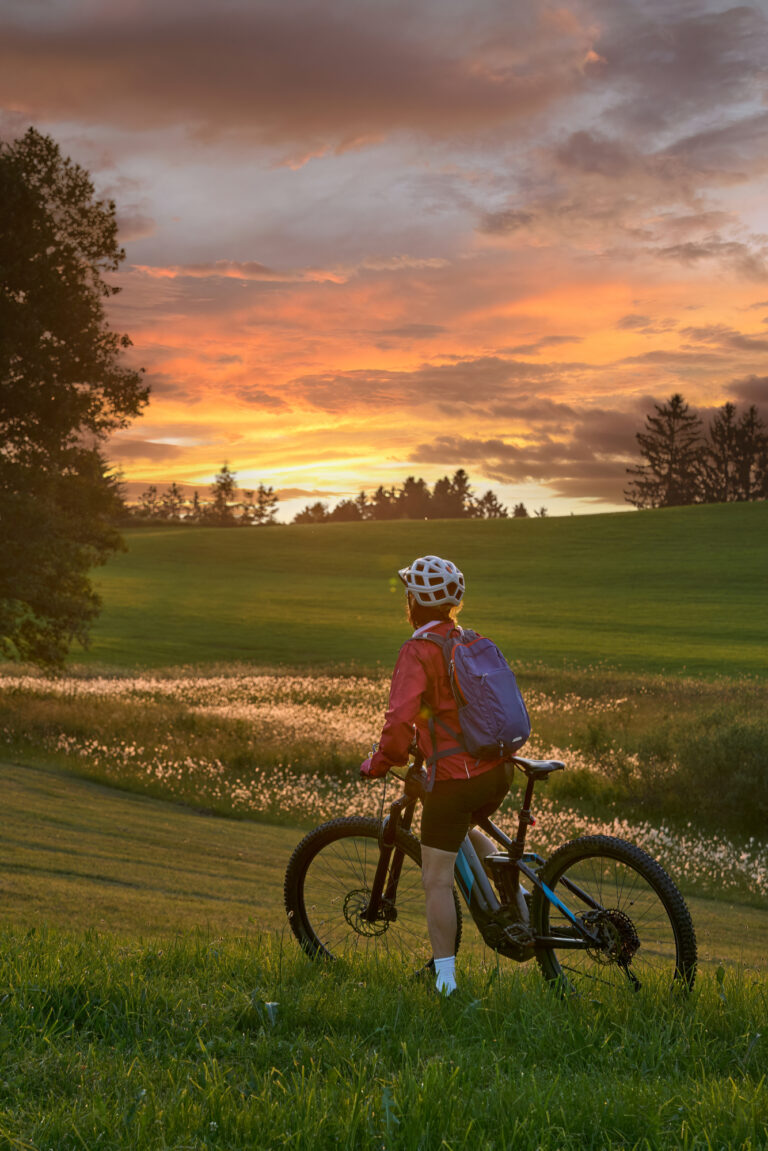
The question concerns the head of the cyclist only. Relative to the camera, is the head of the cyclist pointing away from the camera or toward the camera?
away from the camera

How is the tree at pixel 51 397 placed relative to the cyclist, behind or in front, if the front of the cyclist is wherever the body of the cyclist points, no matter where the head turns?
in front

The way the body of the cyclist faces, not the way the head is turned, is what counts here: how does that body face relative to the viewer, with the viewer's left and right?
facing away from the viewer and to the left of the viewer
